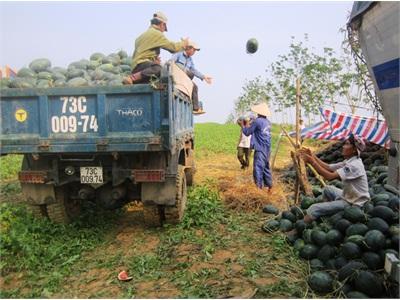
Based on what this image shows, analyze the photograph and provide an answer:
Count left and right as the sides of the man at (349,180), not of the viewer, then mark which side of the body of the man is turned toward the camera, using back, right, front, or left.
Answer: left

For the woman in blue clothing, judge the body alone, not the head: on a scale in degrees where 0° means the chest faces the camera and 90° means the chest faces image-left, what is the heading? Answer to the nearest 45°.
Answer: approximately 135°

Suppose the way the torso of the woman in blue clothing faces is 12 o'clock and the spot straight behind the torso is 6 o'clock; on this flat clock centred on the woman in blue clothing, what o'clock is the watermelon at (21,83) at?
The watermelon is roughly at 9 o'clock from the woman in blue clothing.

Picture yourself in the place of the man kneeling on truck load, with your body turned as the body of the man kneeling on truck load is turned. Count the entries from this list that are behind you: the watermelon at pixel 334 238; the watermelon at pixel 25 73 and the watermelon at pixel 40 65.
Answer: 2

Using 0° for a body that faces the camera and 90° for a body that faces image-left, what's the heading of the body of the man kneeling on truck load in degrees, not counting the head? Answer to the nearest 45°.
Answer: approximately 270°

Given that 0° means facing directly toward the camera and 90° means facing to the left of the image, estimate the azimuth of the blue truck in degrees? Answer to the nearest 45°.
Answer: approximately 180°

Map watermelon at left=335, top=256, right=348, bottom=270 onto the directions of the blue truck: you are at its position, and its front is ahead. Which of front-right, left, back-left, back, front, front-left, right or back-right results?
back-right

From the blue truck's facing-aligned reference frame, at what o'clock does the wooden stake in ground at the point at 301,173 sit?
The wooden stake in ground is roughly at 3 o'clock from the blue truck.

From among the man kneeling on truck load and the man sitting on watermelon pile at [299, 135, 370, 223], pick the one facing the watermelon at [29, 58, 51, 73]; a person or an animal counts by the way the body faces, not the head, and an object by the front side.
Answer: the man sitting on watermelon pile

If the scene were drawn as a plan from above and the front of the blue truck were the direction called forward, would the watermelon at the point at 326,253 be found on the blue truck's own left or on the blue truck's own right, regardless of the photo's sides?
on the blue truck's own right

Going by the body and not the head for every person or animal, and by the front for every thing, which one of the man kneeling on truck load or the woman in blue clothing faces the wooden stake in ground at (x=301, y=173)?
the man kneeling on truck load
